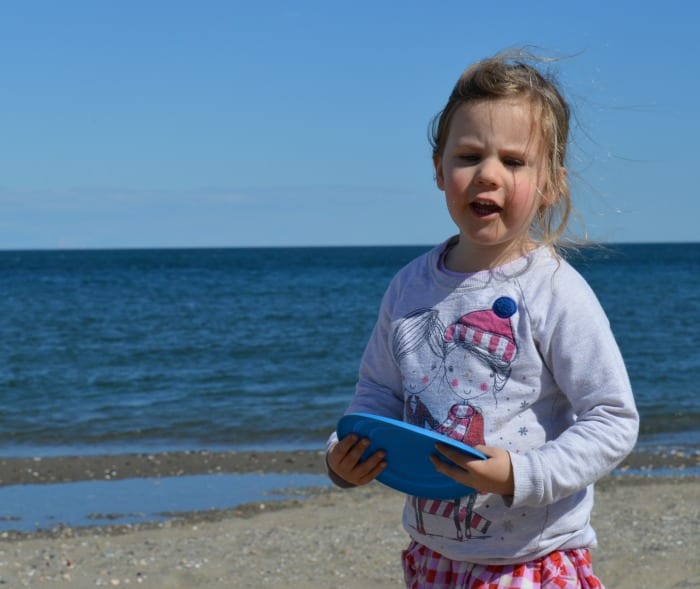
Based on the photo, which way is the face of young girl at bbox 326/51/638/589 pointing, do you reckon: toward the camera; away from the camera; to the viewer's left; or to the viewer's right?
toward the camera

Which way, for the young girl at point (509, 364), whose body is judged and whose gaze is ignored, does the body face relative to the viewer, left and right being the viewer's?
facing the viewer and to the left of the viewer
